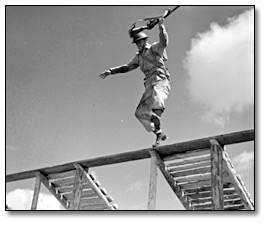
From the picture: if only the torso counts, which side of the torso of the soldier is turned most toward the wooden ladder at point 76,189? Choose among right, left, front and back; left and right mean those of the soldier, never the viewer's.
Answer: right

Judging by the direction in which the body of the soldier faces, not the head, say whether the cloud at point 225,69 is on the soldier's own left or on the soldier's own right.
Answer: on the soldier's own left

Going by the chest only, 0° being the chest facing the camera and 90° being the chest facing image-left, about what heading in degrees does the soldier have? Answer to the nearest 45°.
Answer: approximately 45°
